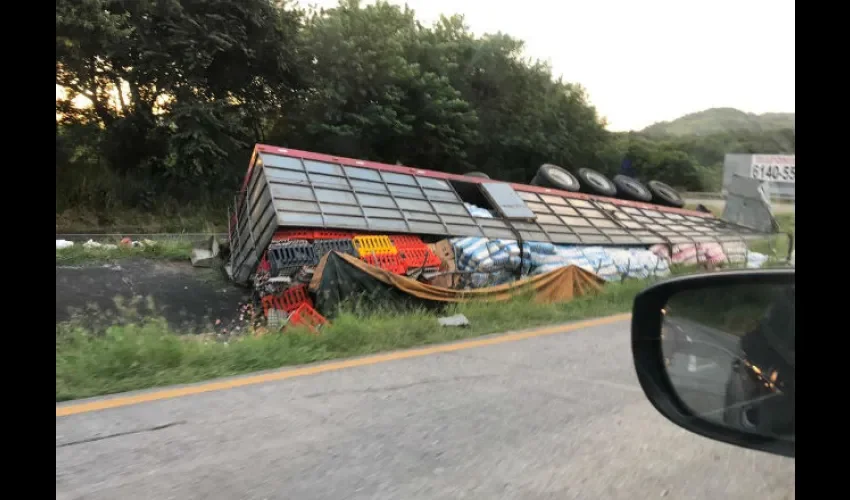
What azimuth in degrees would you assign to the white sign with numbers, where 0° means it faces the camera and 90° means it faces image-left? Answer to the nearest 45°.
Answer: approximately 0°
